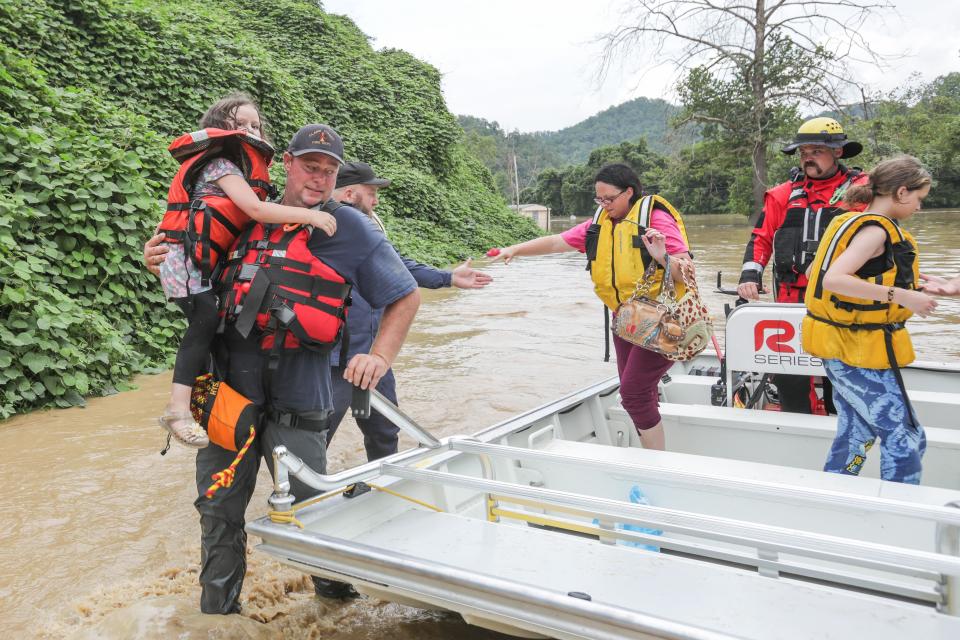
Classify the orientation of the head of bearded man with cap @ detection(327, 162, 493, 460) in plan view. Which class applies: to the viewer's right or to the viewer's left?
to the viewer's right

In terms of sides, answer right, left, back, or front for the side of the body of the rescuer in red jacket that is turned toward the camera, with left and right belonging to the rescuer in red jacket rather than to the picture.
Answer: front

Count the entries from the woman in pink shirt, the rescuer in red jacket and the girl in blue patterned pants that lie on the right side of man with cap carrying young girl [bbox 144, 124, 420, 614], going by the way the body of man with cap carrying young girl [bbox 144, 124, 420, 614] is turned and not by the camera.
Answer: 0

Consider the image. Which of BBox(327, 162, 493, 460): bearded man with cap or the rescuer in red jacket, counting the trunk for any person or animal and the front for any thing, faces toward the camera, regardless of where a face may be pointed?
the rescuer in red jacket

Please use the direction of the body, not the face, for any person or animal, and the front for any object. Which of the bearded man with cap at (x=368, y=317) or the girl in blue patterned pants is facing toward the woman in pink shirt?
the bearded man with cap

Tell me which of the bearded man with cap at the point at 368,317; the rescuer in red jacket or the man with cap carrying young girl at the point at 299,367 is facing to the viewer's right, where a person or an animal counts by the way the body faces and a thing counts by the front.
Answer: the bearded man with cap at the point at 368,317

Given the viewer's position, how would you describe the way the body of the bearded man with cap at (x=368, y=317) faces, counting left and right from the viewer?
facing to the right of the viewer

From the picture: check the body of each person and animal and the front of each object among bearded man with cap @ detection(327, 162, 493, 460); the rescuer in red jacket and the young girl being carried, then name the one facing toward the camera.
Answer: the rescuer in red jacket

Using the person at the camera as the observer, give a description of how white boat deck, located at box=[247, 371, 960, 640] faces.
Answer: facing the viewer and to the left of the viewer

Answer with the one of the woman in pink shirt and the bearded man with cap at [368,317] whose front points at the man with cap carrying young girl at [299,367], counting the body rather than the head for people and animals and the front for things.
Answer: the woman in pink shirt

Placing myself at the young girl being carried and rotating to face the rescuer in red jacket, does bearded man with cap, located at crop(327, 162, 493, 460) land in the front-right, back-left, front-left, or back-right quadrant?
front-left

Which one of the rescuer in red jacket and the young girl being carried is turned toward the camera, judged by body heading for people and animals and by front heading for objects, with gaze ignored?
the rescuer in red jacket

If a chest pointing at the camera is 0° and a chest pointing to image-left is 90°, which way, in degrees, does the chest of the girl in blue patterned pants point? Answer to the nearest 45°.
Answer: approximately 270°

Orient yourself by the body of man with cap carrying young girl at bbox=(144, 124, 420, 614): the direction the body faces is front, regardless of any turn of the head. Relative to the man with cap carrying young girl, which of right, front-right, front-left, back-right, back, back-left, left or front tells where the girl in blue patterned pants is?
left

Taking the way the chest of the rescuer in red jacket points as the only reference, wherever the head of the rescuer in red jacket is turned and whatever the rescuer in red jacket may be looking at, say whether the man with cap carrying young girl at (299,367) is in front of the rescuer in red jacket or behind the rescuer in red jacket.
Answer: in front

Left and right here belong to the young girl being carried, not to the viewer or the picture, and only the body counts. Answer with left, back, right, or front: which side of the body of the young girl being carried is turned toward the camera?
right

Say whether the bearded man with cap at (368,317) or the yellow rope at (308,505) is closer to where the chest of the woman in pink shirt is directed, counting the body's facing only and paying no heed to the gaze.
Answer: the yellow rope

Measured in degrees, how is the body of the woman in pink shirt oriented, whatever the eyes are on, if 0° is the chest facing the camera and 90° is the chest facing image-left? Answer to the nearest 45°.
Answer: approximately 45°
